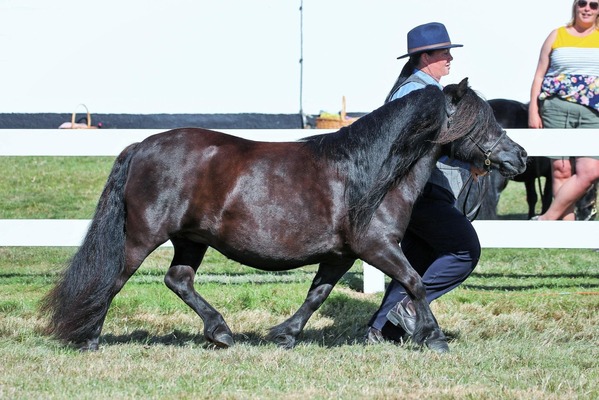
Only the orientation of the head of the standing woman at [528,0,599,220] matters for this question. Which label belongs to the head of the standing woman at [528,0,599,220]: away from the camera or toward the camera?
toward the camera

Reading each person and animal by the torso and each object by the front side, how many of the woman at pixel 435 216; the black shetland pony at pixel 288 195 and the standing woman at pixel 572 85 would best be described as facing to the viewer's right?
2

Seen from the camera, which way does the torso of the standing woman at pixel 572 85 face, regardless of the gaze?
toward the camera

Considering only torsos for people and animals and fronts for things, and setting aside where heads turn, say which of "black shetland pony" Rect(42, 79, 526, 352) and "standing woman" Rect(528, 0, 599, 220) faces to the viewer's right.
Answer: the black shetland pony

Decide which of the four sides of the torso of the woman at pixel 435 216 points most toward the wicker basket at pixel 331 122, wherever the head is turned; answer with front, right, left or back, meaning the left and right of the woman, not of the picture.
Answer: left

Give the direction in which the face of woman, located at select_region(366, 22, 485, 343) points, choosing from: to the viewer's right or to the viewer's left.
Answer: to the viewer's right

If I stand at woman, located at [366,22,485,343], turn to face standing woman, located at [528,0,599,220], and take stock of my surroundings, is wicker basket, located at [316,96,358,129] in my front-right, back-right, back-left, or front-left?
front-left

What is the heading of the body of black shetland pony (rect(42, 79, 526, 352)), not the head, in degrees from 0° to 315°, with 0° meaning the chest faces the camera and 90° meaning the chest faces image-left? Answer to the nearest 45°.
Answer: approximately 270°

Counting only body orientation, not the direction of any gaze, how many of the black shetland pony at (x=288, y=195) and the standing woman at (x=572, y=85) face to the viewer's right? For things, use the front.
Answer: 1

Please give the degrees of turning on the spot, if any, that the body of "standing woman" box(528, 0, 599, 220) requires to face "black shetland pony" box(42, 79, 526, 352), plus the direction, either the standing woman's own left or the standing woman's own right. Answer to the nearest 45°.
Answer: approximately 45° to the standing woman's own right

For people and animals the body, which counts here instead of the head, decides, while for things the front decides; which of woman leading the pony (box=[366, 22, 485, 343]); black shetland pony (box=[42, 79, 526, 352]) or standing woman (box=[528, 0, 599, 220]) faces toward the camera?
standing woman (box=[528, 0, 599, 220])

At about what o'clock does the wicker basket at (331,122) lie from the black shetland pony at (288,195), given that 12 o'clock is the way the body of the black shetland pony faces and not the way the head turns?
The wicker basket is roughly at 9 o'clock from the black shetland pony.

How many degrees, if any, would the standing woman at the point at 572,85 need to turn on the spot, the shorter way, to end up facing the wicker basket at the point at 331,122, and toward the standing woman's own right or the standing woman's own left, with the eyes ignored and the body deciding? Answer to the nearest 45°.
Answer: approximately 135° to the standing woman's own right

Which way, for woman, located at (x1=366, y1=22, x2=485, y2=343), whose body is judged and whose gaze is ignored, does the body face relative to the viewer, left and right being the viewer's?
facing to the right of the viewer

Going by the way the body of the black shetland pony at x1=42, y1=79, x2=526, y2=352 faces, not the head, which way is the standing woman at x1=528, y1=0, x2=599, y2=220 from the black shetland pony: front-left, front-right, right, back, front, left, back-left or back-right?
front-left
